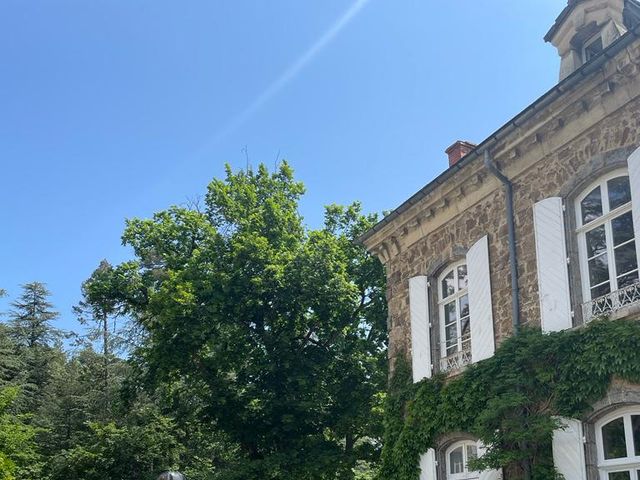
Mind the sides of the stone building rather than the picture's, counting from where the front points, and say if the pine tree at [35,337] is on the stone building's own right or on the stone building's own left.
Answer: on the stone building's own right

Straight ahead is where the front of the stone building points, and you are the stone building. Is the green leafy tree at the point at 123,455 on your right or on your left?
on your right

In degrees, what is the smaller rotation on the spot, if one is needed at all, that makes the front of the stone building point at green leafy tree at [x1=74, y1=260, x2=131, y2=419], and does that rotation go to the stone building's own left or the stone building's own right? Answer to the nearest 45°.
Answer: approximately 90° to the stone building's own right

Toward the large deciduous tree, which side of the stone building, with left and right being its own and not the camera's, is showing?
right

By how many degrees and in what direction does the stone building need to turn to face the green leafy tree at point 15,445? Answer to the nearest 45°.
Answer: approximately 90° to its right
